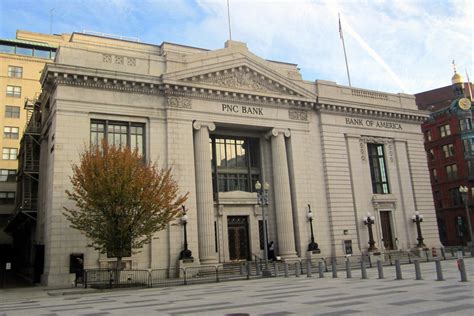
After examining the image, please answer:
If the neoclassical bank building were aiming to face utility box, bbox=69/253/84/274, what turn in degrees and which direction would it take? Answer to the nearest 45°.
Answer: approximately 90° to its right

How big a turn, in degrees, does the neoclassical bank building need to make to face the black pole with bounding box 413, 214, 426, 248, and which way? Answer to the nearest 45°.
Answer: approximately 45° to its left
